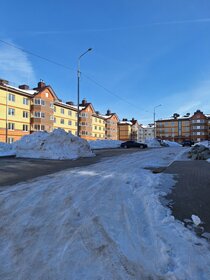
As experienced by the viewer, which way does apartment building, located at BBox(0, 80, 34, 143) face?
facing the viewer and to the right of the viewer
